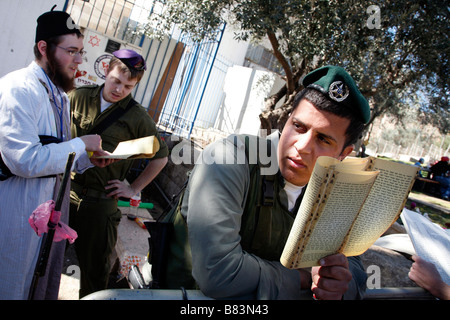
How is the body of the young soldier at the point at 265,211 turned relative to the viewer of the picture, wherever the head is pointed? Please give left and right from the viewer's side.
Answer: facing the viewer and to the right of the viewer

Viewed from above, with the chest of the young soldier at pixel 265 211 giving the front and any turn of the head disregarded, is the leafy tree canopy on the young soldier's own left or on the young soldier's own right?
on the young soldier's own left

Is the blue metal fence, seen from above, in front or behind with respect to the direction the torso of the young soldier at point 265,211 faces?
behind

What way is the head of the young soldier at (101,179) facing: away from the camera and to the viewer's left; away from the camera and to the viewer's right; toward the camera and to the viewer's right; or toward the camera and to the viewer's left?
toward the camera and to the viewer's left

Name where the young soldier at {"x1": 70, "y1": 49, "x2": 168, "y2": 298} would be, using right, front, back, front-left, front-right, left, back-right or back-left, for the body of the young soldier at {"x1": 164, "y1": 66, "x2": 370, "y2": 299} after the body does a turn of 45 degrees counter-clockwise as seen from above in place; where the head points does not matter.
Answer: back-left

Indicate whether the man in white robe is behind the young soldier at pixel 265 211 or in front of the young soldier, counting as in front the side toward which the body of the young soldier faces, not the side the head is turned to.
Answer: behind
